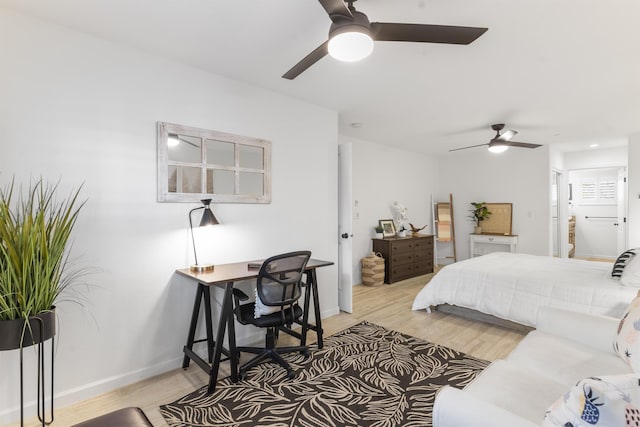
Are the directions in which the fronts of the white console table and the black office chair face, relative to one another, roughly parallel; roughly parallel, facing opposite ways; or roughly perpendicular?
roughly perpendicular

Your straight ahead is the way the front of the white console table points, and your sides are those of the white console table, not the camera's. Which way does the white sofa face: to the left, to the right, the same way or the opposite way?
to the right

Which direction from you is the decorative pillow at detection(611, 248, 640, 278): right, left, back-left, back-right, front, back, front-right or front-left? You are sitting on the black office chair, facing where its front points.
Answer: back-right

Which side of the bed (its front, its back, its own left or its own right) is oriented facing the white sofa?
left

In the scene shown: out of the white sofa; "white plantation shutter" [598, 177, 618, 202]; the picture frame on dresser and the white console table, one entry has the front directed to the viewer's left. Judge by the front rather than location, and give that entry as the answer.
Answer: the white sofa

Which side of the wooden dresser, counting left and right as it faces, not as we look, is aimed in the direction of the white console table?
left

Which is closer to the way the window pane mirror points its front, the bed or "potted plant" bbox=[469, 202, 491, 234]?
the bed

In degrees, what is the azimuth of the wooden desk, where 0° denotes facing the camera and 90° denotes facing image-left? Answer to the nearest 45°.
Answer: approximately 315°

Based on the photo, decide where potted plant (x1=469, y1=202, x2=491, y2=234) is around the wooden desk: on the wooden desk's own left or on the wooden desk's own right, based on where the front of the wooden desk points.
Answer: on the wooden desk's own left

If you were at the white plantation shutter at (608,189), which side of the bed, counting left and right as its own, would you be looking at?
right
